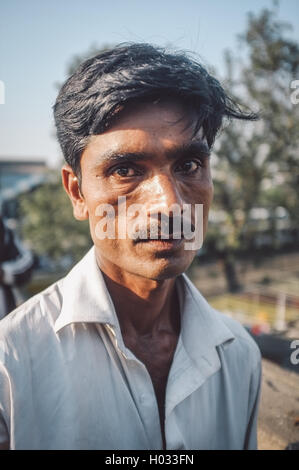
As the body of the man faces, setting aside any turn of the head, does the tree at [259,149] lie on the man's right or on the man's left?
on the man's left

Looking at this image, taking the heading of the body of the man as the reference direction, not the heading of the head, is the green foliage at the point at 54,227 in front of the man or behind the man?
behind

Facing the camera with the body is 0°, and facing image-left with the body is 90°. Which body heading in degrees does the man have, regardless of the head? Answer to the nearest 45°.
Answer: approximately 315°
